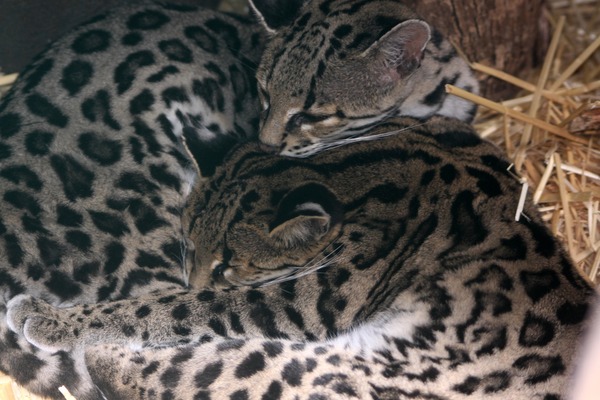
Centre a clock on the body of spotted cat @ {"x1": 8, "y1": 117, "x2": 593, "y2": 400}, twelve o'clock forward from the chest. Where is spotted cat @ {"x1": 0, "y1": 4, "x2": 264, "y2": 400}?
spotted cat @ {"x1": 0, "y1": 4, "x2": 264, "y2": 400} is roughly at 1 o'clock from spotted cat @ {"x1": 8, "y1": 117, "x2": 593, "y2": 400}.

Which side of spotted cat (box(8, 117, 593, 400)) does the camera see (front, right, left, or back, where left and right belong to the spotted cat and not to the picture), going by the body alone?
left
